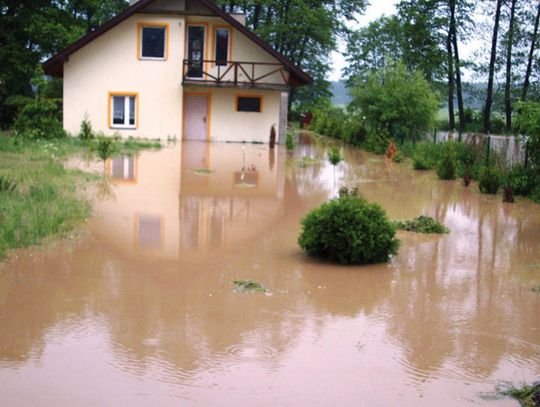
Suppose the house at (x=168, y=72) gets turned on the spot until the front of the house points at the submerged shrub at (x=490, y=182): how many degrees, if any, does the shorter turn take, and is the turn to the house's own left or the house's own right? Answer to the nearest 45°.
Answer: approximately 45° to the house's own left

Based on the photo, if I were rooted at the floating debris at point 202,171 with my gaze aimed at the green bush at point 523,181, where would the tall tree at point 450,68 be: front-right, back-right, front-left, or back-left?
front-left

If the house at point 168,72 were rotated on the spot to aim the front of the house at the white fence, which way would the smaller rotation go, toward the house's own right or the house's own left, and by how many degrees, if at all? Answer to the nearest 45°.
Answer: approximately 45° to the house's own left

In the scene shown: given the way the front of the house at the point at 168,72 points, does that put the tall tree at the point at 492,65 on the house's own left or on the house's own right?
on the house's own left

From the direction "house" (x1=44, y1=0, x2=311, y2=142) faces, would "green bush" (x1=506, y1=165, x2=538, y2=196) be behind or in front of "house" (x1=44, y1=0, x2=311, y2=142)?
in front

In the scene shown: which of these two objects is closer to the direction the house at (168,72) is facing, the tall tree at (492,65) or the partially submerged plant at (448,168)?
the partially submerged plant

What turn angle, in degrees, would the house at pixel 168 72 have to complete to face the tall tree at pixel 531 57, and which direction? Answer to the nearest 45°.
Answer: approximately 90° to its left

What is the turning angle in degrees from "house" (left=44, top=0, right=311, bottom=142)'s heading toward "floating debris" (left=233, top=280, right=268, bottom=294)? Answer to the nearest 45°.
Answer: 0° — it already faces it

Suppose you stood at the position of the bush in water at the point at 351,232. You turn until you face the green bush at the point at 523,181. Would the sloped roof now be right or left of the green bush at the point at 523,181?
left

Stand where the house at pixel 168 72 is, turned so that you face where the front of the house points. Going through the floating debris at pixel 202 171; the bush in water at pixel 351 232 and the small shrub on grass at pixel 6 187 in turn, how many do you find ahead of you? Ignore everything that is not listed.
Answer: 3

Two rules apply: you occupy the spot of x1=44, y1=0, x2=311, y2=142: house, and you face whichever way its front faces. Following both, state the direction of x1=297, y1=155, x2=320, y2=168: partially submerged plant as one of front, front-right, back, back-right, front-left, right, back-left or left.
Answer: front-left

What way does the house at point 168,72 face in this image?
toward the camera

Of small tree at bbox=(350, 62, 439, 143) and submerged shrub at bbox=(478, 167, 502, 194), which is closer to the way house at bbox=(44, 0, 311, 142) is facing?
the submerged shrub

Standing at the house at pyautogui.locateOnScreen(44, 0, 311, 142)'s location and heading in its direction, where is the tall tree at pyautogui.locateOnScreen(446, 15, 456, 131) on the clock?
The tall tree is roughly at 8 o'clock from the house.

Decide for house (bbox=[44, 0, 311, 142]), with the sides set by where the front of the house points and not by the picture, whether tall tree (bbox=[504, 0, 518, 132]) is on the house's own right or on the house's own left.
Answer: on the house's own left
